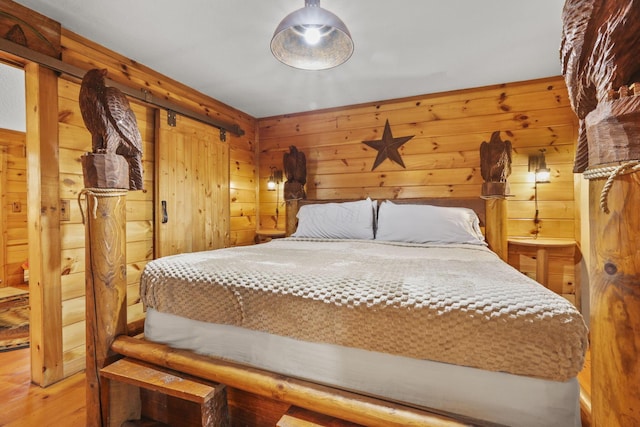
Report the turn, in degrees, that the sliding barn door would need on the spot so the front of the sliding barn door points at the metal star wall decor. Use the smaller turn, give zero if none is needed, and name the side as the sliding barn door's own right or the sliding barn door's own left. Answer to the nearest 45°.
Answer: approximately 45° to the sliding barn door's own left

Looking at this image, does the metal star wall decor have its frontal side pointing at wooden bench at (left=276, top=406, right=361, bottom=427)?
yes

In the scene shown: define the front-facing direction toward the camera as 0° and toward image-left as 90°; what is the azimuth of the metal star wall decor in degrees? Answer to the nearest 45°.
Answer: approximately 0°

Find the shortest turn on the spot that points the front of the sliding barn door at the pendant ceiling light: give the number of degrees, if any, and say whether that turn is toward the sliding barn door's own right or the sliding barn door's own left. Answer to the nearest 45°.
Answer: approximately 45° to the sliding barn door's own right

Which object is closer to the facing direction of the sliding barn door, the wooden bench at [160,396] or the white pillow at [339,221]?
the white pillow

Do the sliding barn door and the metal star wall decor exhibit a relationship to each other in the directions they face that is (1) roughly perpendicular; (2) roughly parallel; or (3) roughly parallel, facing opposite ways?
roughly perpendicular

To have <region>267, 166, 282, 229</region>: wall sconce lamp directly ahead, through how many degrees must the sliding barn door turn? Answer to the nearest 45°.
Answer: approximately 90° to its left
